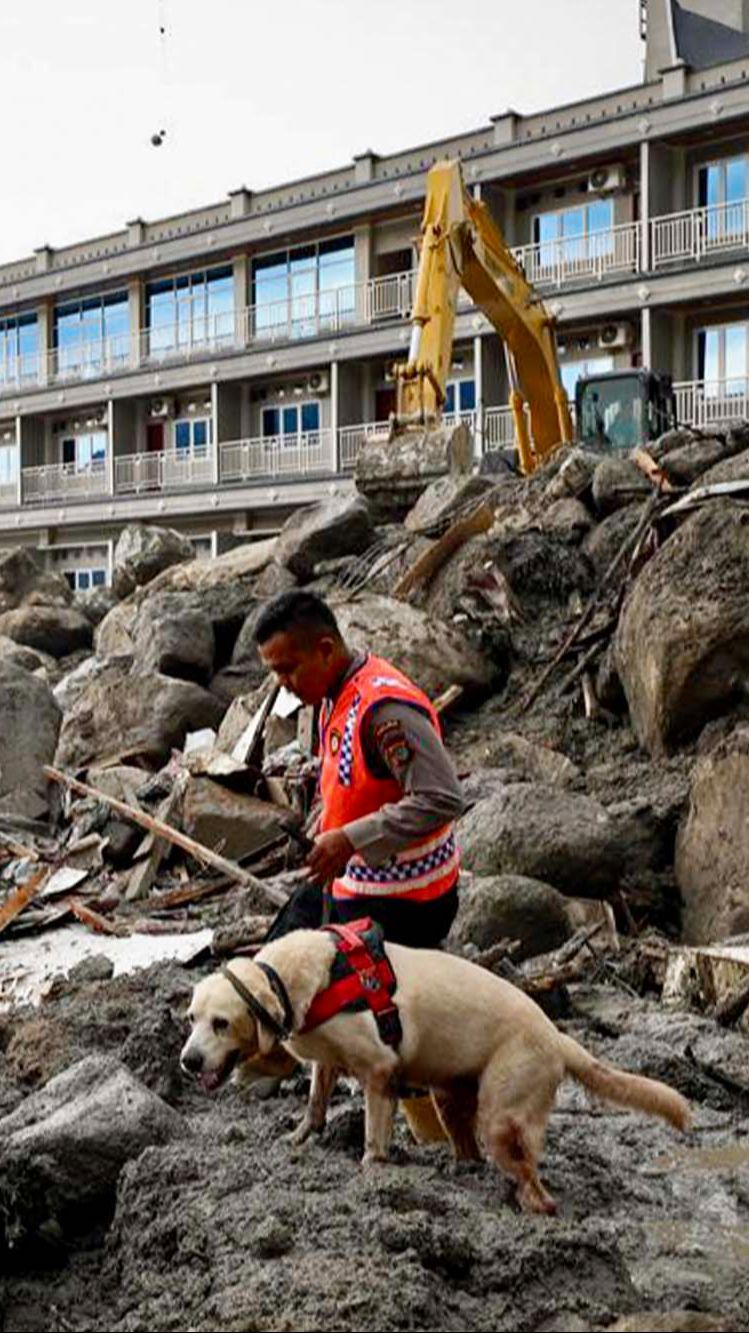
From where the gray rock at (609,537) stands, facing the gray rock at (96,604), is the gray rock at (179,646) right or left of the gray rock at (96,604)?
left

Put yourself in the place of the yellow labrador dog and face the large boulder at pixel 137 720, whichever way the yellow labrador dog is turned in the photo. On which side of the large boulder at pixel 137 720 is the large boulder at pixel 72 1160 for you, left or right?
left

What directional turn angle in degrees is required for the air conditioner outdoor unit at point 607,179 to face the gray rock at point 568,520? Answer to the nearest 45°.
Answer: approximately 45° to its left

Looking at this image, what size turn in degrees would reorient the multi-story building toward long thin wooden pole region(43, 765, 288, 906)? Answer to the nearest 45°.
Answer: approximately 45° to its left

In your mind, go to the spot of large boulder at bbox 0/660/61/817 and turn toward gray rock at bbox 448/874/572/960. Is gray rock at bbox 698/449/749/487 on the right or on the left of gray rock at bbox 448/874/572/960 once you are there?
left

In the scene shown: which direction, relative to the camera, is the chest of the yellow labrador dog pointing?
to the viewer's left

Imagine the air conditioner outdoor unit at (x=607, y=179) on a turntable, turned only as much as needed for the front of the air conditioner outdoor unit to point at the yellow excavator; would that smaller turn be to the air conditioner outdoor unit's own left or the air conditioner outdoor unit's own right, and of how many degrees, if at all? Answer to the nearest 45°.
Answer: approximately 45° to the air conditioner outdoor unit's own left

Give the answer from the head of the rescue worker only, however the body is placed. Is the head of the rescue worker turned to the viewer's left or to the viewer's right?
to the viewer's left

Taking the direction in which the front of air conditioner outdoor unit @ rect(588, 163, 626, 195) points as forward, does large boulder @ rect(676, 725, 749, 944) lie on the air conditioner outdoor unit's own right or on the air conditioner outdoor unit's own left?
on the air conditioner outdoor unit's own left

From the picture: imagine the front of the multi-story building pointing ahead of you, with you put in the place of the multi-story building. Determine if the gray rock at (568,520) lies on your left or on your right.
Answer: on your left

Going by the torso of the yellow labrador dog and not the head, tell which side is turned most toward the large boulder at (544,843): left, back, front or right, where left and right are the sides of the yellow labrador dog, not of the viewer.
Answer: right
